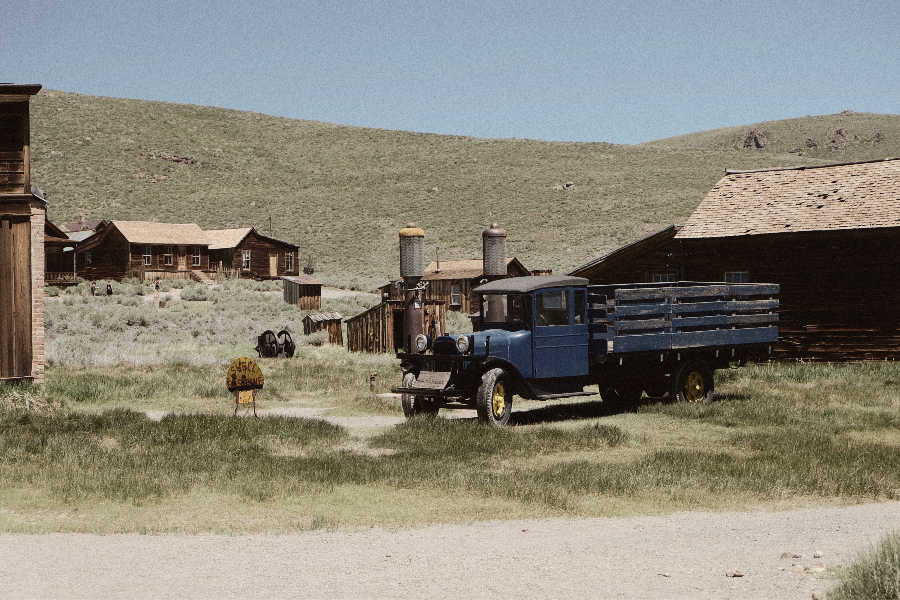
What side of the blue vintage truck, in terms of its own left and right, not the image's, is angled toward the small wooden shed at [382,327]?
right

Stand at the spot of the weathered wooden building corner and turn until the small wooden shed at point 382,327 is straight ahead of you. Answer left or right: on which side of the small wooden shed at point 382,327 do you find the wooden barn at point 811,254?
right

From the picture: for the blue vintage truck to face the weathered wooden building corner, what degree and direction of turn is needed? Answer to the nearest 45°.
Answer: approximately 45° to its right

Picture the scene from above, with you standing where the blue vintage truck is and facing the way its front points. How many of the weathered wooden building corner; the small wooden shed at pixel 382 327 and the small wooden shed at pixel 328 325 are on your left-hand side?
0

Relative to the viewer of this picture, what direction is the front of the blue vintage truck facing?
facing the viewer and to the left of the viewer

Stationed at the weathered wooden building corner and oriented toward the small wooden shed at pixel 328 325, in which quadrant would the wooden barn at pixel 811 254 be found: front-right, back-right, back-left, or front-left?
front-right

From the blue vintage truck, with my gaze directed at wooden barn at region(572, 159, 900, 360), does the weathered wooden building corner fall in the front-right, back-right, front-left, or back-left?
back-left

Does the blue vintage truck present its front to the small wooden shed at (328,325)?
no

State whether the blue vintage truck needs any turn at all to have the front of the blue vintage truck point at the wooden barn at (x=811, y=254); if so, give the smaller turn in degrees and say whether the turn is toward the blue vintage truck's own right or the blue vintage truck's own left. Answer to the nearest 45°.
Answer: approximately 180°
